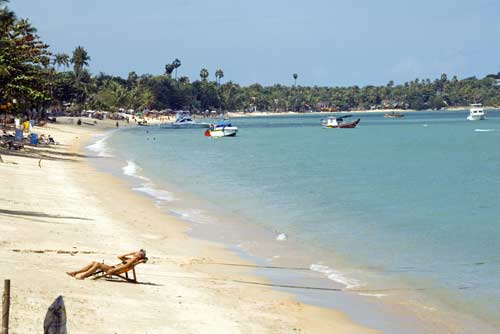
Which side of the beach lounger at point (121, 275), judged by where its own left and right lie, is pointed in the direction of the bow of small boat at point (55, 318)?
left

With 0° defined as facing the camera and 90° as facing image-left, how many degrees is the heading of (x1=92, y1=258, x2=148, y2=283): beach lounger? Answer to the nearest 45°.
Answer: approximately 90°
